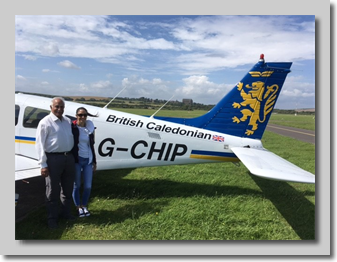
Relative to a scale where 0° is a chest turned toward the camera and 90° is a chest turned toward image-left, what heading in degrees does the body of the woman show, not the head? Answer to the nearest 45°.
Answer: approximately 0°

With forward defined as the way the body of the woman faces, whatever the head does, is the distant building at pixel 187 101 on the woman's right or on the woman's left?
on the woman's left
